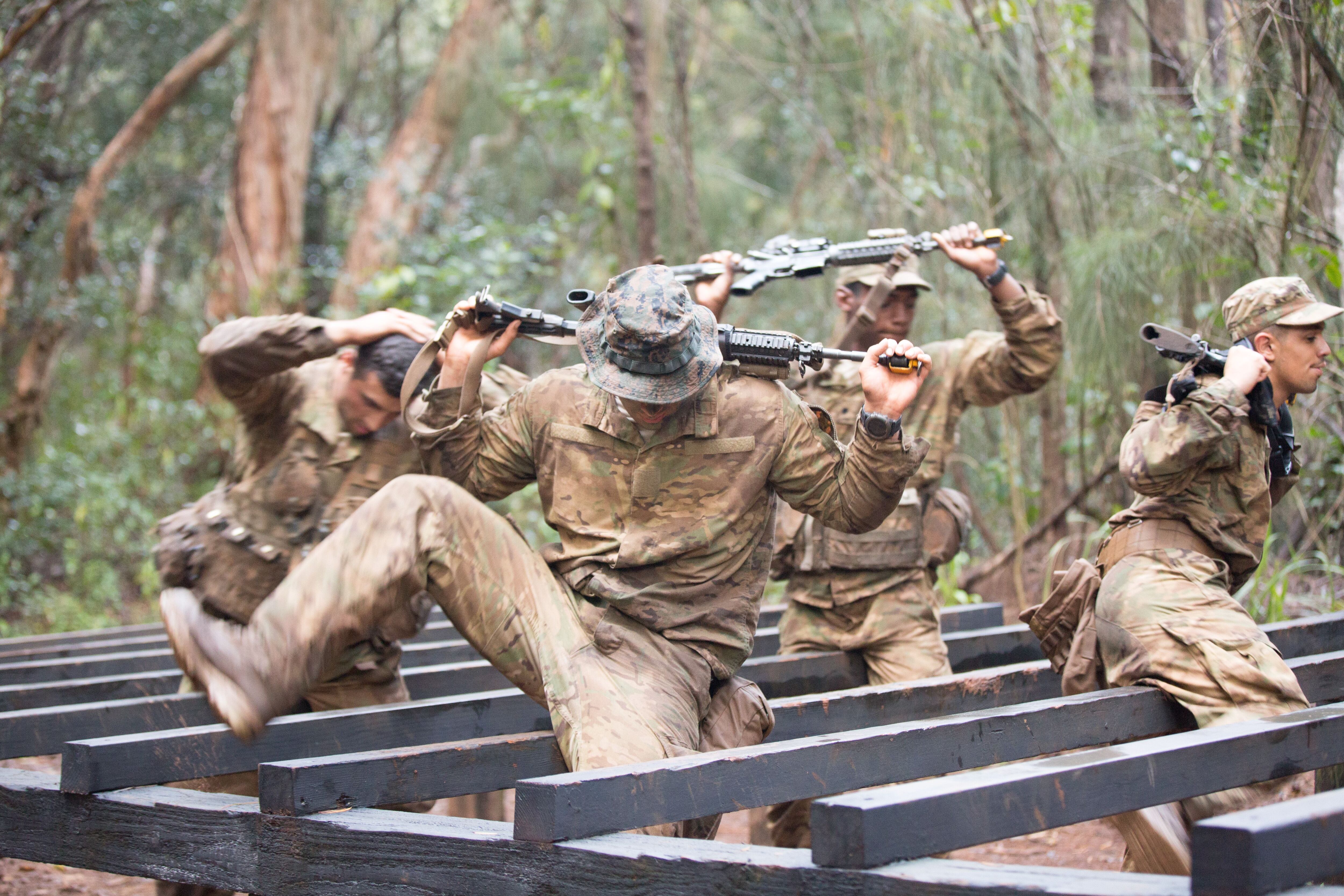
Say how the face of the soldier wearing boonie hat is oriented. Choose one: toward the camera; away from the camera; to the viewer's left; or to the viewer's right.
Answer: toward the camera

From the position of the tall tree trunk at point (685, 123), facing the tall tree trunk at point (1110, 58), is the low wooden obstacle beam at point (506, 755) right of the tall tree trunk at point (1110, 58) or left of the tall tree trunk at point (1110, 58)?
right

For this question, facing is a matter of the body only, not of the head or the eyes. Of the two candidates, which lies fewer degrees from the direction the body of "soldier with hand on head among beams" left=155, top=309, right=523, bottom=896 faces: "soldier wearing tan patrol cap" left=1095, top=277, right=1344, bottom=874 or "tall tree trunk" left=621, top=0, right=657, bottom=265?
the soldier wearing tan patrol cap

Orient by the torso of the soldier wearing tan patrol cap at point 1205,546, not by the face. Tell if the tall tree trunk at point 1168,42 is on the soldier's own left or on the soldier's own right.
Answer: on the soldier's own left

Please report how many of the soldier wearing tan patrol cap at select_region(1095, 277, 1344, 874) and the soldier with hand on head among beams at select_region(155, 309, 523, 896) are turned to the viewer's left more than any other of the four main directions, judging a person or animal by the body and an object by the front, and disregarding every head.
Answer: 0

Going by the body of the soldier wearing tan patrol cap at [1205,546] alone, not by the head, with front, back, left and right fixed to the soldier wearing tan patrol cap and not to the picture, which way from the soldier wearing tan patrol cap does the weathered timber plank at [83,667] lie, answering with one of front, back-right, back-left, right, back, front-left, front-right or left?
back

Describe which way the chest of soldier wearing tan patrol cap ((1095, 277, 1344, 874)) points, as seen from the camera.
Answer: to the viewer's right

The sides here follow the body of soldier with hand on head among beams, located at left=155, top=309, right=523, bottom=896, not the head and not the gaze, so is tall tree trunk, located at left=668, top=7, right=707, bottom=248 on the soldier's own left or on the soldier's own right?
on the soldier's own left

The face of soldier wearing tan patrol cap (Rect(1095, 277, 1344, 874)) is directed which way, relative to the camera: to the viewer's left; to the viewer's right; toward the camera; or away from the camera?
to the viewer's right

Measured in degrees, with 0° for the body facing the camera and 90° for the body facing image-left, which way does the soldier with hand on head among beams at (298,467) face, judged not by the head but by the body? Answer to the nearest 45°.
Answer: approximately 315°

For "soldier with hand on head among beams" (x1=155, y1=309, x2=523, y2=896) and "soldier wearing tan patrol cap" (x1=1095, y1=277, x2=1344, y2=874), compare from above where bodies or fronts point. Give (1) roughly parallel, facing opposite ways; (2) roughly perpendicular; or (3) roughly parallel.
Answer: roughly parallel

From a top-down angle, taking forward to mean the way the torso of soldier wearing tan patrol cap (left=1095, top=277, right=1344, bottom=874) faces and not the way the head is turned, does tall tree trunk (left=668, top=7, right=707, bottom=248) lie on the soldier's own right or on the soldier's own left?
on the soldier's own left

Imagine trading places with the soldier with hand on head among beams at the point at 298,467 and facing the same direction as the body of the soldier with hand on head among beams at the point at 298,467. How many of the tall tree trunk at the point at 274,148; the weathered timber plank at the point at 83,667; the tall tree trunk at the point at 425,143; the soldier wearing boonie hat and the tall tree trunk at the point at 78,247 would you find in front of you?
1

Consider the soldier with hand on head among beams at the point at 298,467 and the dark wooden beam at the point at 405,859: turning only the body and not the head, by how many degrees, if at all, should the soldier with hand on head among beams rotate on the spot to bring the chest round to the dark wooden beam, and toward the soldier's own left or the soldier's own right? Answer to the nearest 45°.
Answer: approximately 45° to the soldier's own right

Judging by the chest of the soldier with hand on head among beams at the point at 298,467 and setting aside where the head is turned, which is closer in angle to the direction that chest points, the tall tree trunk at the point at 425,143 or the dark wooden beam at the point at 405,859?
the dark wooden beam

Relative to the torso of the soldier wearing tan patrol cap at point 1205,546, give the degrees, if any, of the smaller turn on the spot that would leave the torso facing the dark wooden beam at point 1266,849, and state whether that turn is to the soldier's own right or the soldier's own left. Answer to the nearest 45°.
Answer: approximately 90° to the soldier's own right

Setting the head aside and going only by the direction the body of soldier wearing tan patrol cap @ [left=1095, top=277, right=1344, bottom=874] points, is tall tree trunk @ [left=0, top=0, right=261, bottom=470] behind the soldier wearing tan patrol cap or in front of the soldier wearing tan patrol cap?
behind
